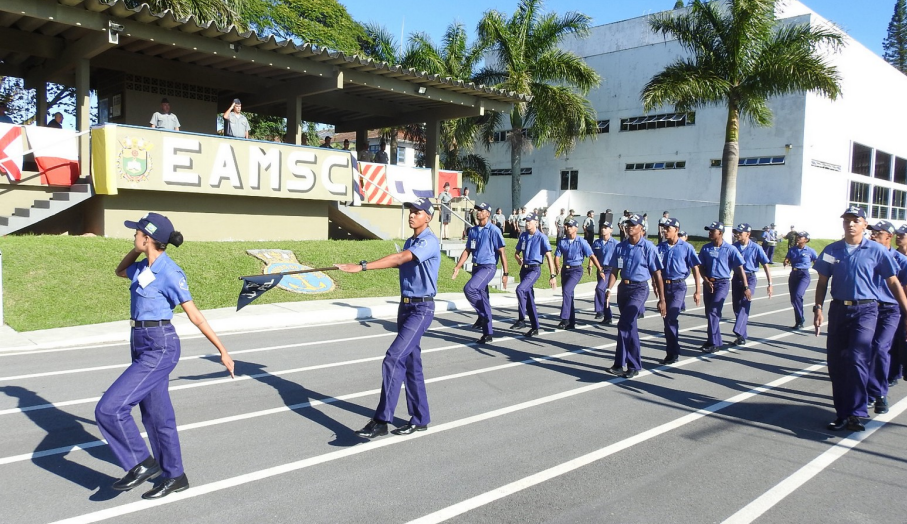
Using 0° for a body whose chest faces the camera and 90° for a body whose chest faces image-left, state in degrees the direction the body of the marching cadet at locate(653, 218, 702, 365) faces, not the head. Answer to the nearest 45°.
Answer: approximately 45°

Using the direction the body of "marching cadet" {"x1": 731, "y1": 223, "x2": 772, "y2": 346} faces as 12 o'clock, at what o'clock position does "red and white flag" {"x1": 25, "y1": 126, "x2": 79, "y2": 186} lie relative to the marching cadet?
The red and white flag is roughly at 1 o'clock from the marching cadet.

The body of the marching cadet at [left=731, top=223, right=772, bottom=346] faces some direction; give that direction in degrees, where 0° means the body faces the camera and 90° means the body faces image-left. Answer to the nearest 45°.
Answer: approximately 45°

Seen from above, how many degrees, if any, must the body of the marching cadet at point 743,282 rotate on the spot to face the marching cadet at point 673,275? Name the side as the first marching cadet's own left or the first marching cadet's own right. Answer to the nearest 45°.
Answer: approximately 45° to the first marching cadet's own left

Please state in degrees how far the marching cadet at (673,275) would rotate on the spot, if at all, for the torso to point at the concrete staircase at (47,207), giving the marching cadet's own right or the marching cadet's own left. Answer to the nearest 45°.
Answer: approximately 45° to the marching cadet's own right

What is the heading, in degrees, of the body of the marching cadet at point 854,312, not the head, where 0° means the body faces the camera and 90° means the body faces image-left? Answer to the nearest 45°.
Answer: approximately 0°

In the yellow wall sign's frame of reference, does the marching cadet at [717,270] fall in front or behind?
in front

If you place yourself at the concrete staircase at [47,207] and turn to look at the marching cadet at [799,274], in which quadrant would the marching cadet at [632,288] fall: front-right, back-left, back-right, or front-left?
front-right

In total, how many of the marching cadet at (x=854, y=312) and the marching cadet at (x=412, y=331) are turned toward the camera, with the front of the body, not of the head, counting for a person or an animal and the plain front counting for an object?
1

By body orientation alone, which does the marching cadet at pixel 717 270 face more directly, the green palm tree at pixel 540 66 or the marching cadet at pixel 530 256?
the marching cadet

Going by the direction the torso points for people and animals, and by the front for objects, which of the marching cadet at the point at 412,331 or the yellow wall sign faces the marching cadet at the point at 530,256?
the yellow wall sign

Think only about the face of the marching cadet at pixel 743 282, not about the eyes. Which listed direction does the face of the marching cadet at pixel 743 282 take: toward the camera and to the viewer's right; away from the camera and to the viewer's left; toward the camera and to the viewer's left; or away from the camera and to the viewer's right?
toward the camera and to the viewer's left

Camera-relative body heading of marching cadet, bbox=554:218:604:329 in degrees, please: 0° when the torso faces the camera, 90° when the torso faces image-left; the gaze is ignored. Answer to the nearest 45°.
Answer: approximately 45°

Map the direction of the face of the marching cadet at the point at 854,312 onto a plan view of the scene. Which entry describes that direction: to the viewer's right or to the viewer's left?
to the viewer's left

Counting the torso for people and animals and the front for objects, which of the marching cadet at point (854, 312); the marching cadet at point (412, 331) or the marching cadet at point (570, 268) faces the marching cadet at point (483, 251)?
the marching cadet at point (570, 268)

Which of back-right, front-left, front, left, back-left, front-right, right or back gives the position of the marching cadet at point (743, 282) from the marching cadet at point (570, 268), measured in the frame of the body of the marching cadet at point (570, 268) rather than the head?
back-left

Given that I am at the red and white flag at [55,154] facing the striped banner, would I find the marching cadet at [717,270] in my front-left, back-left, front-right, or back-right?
front-right

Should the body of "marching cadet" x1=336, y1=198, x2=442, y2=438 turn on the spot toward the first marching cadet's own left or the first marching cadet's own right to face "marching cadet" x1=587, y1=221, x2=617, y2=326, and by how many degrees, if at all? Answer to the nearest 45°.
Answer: approximately 135° to the first marching cadet's own right

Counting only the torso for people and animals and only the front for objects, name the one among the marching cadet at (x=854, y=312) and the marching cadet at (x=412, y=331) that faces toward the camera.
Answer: the marching cadet at (x=854, y=312)

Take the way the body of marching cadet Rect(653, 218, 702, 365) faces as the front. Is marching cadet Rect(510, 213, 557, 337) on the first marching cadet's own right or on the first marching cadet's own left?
on the first marching cadet's own right

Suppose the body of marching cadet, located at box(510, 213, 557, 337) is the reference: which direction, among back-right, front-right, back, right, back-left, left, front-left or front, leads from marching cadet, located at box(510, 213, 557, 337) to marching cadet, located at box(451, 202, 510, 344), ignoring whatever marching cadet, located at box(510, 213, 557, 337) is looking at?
front
